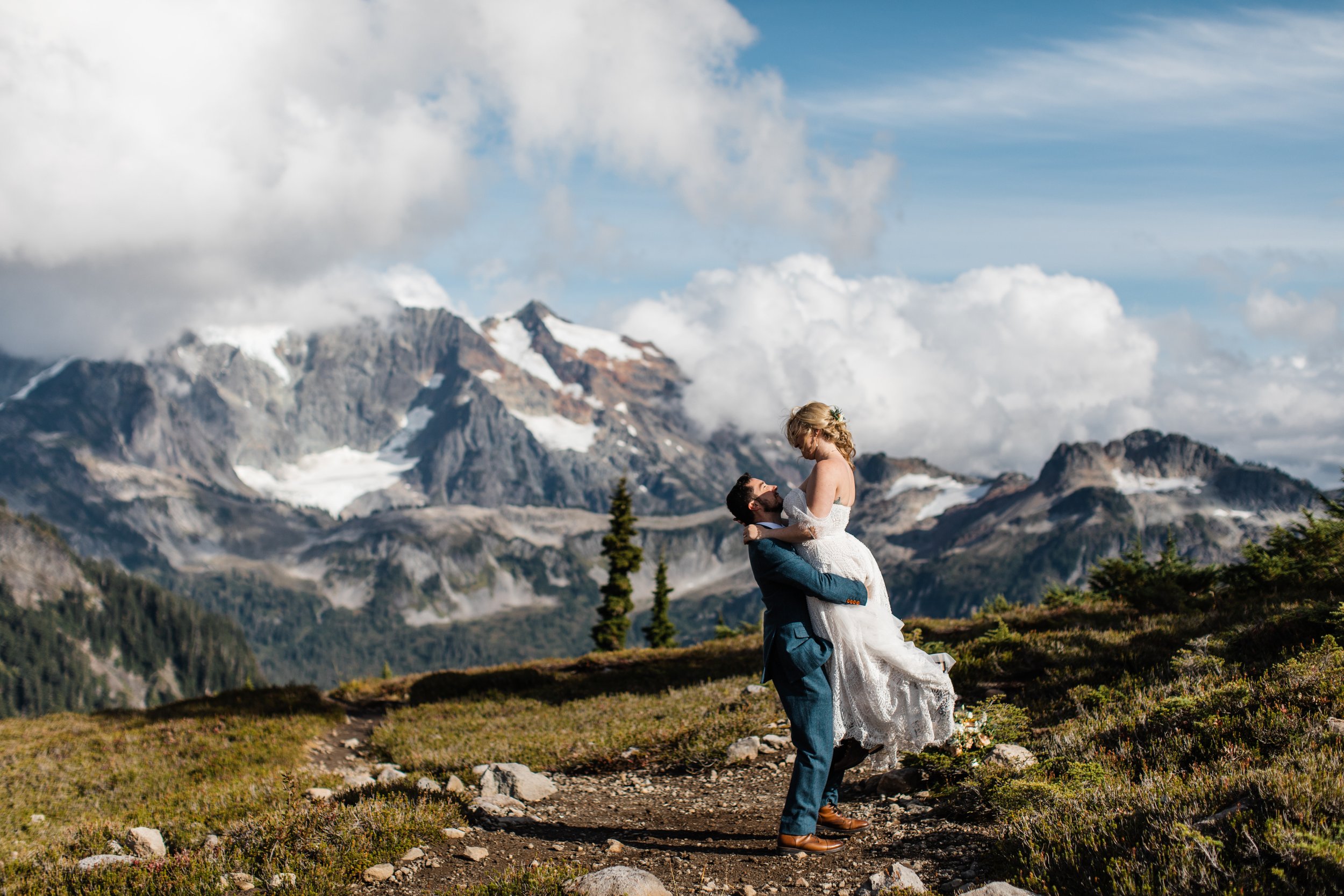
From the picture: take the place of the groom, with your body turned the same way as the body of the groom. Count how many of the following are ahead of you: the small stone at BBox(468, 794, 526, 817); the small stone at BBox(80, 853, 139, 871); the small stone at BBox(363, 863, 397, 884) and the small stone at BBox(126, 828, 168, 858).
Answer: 0

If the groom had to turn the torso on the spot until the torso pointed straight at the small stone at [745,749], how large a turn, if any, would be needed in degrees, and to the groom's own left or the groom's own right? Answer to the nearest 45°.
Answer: approximately 90° to the groom's own left

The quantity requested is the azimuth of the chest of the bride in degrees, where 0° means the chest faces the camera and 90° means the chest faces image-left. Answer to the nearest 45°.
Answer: approximately 90°

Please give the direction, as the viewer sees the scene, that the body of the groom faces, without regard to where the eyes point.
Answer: to the viewer's right

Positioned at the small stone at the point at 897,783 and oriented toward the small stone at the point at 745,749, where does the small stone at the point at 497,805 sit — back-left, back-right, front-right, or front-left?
front-left

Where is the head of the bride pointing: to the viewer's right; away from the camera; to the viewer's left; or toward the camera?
to the viewer's left

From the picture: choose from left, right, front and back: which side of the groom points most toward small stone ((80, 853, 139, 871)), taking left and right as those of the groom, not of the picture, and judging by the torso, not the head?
back

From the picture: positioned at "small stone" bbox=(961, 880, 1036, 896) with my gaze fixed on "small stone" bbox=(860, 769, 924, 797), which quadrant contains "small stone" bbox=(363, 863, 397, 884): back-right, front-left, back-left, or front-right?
front-left

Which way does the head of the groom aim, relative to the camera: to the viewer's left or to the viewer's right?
to the viewer's right

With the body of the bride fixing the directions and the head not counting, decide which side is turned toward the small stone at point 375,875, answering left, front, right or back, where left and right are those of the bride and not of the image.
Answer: front
